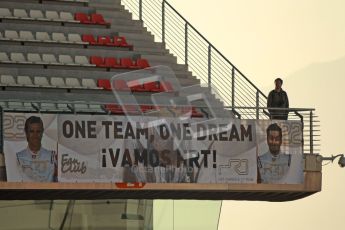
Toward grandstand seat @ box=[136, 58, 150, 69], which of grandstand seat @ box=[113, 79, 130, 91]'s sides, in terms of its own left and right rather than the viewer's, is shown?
left

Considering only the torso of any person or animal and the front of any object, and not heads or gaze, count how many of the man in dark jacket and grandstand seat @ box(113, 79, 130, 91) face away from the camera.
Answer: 0

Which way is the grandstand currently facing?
toward the camera

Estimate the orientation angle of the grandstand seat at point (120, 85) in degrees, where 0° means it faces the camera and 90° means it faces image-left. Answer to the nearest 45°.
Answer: approximately 315°

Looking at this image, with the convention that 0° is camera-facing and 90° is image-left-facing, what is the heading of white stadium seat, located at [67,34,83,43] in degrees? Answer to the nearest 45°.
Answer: approximately 315°

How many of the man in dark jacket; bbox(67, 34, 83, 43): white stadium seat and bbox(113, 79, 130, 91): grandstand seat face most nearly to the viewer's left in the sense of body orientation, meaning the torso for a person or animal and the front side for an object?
0

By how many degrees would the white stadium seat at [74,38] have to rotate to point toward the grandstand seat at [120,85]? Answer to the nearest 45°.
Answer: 0° — it already faces it

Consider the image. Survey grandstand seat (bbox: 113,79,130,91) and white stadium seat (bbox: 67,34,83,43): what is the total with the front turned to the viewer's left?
0

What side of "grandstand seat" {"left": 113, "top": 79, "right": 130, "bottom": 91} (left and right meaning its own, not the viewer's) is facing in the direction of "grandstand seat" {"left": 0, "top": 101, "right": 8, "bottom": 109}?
right

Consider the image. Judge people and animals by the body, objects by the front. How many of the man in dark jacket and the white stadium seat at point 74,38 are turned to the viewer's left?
0
